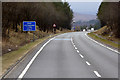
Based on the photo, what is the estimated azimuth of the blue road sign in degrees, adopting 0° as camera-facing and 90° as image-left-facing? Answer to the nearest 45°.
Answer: approximately 0°
